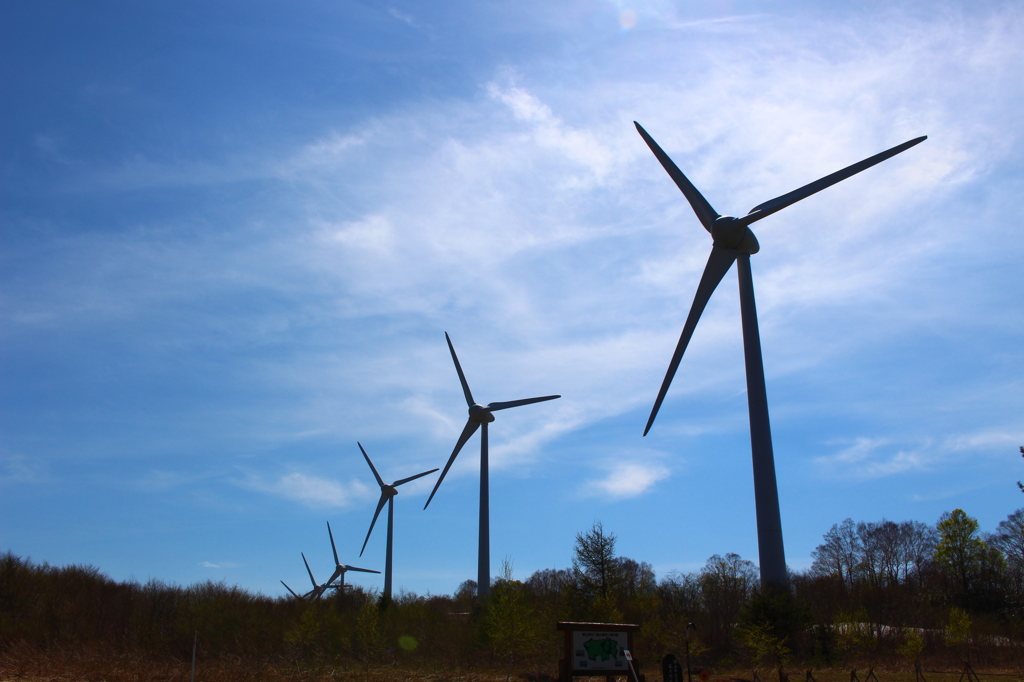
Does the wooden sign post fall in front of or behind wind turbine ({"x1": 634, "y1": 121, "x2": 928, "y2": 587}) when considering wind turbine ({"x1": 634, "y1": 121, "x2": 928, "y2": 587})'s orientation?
in front

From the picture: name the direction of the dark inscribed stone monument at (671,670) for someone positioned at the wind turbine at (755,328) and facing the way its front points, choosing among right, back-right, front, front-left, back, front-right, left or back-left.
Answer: front-left

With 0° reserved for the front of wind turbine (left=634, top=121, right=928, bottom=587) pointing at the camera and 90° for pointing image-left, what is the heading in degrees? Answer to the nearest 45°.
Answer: approximately 45°
